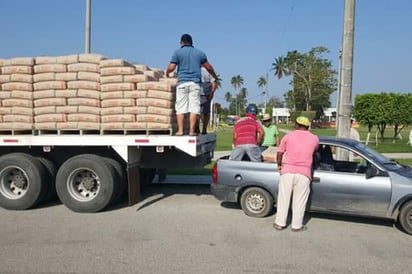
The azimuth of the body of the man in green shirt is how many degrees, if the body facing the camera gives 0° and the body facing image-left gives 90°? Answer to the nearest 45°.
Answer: approximately 45°

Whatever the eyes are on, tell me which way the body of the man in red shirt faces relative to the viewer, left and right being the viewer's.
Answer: facing away from the viewer

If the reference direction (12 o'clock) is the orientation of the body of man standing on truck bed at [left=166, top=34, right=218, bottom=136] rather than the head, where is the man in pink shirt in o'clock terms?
The man in pink shirt is roughly at 4 o'clock from the man standing on truck bed.

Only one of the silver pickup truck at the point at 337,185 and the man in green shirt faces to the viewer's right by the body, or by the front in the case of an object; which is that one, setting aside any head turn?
the silver pickup truck

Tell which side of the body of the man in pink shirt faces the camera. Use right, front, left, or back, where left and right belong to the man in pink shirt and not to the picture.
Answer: back

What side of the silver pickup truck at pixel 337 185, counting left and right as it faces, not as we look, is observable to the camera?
right

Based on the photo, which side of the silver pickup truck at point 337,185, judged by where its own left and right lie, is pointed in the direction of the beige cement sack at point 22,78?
back

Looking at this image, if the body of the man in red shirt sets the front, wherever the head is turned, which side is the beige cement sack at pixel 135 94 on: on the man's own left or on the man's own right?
on the man's own left

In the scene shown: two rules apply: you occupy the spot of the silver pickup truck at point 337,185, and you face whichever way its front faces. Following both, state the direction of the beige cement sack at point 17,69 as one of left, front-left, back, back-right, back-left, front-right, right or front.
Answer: back

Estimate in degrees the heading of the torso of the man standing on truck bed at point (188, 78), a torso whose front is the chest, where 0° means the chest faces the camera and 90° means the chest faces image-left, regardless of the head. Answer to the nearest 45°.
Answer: approximately 180°

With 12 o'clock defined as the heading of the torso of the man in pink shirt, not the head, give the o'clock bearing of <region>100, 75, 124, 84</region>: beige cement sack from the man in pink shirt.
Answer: The beige cement sack is roughly at 9 o'clock from the man in pink shirt.

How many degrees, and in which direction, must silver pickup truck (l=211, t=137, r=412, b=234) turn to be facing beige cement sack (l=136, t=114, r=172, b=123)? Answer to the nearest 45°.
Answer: approximately 180°
